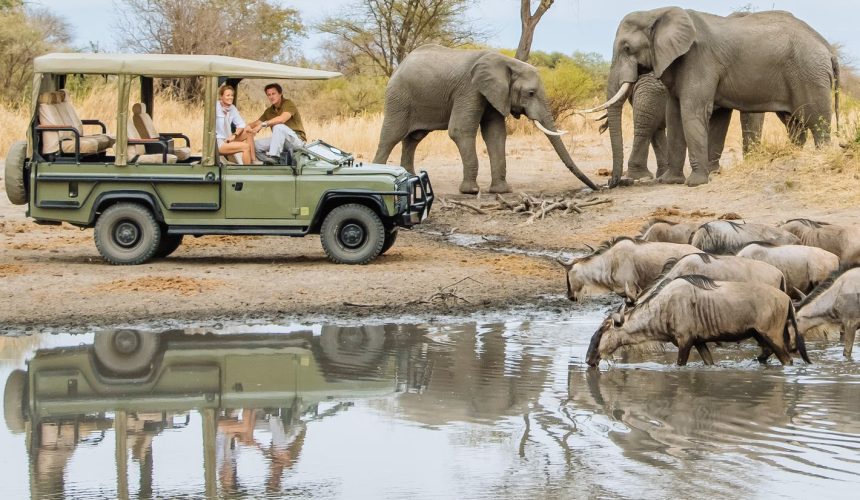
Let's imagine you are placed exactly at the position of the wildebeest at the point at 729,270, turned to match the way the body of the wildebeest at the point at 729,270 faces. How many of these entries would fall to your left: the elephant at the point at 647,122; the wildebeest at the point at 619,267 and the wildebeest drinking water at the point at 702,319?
1

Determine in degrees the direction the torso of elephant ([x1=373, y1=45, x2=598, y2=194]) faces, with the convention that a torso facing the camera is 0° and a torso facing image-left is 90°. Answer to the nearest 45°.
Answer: approximately 270°

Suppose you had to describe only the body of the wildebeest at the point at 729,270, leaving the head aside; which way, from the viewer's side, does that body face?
to the viewer's left

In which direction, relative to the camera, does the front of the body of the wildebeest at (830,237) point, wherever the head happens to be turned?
to the viewer's left

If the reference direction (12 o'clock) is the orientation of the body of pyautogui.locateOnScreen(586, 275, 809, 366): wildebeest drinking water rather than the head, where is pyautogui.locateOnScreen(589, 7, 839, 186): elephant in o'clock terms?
The elephant is roughly at 3 o'clock from the wildebeest drinking water.

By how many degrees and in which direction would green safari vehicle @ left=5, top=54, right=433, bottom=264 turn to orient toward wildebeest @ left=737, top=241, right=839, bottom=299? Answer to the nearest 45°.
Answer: approximately 45° to its right

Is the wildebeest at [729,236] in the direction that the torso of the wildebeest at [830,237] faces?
yes

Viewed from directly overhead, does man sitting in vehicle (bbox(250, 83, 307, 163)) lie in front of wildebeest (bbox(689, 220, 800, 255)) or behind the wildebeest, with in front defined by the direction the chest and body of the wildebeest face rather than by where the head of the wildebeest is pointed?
in front

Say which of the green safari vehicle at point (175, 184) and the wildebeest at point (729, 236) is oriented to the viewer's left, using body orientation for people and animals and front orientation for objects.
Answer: the wildebeest

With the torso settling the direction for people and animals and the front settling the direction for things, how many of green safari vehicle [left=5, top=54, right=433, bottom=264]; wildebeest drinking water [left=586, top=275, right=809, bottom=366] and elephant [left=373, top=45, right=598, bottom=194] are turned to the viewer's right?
2

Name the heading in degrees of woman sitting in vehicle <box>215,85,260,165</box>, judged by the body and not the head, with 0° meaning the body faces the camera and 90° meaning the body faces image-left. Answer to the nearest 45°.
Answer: approximately 315°

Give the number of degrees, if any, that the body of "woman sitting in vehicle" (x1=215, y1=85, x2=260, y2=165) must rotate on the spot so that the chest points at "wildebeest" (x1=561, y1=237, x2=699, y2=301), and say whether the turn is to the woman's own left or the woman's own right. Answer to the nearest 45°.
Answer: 0° — they already face it

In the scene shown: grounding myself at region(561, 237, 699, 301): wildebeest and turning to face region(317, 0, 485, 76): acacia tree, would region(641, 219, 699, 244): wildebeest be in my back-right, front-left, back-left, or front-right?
front-right

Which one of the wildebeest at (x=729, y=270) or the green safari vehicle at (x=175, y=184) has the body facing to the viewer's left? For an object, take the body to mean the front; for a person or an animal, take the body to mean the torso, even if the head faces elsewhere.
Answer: the wildebeest

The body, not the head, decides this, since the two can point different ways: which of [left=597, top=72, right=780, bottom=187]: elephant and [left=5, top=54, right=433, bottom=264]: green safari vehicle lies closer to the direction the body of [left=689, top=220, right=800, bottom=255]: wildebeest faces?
the green safari vehicle

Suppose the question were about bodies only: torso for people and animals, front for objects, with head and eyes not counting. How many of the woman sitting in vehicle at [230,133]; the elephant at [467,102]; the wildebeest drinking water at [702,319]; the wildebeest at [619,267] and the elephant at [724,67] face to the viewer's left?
3

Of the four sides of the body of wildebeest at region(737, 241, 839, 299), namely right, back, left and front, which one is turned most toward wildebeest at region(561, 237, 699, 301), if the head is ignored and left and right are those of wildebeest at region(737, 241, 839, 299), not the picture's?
front

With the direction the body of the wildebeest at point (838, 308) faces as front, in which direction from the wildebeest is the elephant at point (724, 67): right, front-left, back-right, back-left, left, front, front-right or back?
right
